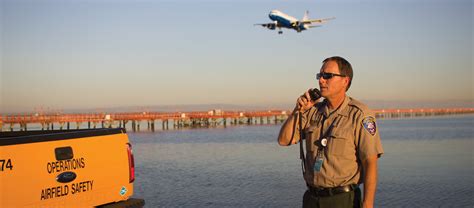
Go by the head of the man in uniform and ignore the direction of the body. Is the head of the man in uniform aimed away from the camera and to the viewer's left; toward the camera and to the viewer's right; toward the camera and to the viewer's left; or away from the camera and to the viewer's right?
toward the camera and to the viewer's left
